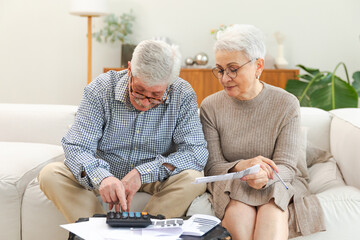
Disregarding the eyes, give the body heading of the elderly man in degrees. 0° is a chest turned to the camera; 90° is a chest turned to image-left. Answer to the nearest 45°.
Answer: approximately 0°

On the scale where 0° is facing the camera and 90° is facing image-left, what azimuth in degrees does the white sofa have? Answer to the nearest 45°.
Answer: approximately 0°

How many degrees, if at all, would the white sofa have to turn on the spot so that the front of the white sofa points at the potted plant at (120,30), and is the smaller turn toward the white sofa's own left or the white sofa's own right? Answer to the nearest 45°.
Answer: approximately 135° to the white sofa's own right

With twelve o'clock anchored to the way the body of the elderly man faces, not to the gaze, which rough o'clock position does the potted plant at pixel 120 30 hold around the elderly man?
The potted plant is roughly at 6 o'clock from the elderly man.

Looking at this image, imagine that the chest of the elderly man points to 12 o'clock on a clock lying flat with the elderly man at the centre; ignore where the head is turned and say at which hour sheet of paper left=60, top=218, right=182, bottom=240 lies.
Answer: The sheet of paper is roughly at 12 o'clock from the elderly man.

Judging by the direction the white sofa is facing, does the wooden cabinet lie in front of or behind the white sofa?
behind
